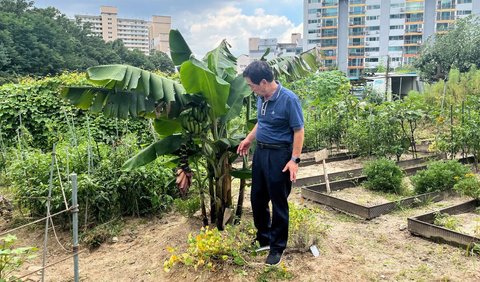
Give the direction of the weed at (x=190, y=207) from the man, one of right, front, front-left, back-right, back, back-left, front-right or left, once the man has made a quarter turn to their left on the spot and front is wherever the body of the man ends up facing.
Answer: back

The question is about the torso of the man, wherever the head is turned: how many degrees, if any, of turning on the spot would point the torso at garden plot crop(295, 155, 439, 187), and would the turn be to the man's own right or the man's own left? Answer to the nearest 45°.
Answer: approximately 135° to the man's own right

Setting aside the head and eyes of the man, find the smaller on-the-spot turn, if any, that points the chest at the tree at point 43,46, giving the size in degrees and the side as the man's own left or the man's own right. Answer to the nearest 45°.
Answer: approximately 90° to the man's own right

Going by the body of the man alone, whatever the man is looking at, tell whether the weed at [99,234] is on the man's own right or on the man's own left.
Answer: on the man's own right

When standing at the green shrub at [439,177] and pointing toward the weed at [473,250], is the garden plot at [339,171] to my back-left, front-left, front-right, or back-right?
back-right

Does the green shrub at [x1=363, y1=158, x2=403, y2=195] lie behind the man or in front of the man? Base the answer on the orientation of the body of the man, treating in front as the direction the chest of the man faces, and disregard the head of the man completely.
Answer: behind

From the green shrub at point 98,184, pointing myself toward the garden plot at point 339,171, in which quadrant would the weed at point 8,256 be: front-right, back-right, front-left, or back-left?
back-right

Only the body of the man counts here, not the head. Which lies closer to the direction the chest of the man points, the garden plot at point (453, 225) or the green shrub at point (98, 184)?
the green shrub

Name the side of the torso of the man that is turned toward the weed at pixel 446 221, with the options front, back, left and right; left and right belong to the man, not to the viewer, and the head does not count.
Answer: back

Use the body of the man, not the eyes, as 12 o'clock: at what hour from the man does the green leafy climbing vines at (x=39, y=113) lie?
The green leafy climbing vines is roughly at 3 o'clock from the man.

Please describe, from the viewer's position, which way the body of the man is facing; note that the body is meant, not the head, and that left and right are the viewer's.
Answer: facing the viewer and to the left of the viewer

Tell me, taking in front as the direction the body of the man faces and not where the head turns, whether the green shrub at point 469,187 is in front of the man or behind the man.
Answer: behind

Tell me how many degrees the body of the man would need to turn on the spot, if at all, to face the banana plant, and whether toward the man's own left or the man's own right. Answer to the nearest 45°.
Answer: approximately 90° to the man's own right

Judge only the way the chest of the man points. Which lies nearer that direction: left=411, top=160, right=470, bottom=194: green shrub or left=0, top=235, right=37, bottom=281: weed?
the weed

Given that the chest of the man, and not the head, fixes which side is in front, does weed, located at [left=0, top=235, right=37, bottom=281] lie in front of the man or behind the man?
in front

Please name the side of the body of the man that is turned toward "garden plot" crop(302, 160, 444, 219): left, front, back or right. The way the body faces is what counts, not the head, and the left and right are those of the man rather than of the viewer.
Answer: back
